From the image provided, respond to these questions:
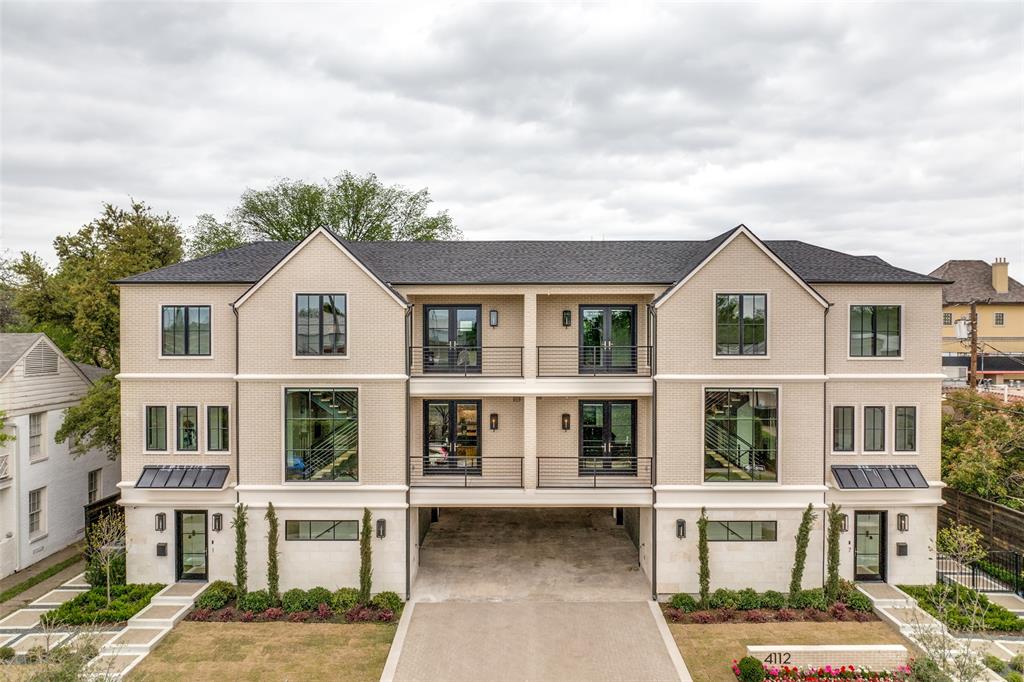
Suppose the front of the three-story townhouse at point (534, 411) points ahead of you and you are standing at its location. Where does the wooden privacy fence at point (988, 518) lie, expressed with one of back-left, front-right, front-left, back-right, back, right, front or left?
left

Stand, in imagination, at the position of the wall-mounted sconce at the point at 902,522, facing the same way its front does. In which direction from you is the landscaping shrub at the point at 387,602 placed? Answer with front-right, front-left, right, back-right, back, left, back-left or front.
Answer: front-right

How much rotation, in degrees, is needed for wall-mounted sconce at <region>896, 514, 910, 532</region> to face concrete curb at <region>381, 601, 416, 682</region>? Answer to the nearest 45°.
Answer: approximately 45° to its right

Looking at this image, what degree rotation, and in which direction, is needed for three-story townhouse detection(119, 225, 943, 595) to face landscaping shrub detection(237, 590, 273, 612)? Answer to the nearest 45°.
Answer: approximately 90° to its right

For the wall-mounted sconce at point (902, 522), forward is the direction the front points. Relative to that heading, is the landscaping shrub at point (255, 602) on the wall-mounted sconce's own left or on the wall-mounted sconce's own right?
on the wall-mounted sconce's own right

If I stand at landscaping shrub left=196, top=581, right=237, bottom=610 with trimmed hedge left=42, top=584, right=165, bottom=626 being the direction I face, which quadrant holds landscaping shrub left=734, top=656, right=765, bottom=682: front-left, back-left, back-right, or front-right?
back-left

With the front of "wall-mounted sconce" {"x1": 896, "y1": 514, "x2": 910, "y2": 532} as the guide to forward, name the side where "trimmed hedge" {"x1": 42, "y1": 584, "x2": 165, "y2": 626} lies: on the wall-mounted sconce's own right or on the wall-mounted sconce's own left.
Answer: on the wall-mounted sconce's own right

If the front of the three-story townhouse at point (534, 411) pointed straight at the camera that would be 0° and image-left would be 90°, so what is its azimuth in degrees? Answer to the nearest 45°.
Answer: approximately 0°

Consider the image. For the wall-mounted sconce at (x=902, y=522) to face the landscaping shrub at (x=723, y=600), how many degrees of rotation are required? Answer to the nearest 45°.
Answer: approximately 45° to its right

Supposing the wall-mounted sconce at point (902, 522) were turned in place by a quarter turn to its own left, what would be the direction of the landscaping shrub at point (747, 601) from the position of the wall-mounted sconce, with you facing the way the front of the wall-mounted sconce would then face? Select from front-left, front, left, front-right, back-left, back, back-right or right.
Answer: back-right

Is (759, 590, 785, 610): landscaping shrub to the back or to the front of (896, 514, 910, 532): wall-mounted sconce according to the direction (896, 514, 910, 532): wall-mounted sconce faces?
to the front
